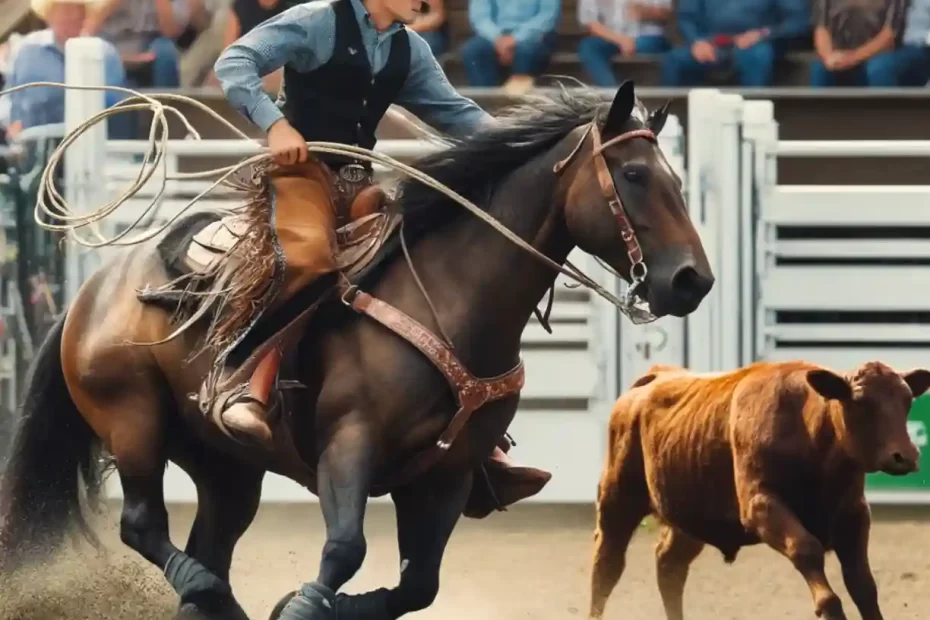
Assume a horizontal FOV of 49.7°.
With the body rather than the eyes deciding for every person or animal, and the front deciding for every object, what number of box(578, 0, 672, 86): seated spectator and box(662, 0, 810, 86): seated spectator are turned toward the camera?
2

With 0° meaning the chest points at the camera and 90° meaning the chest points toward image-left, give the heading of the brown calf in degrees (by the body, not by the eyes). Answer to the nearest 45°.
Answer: approximately 315°

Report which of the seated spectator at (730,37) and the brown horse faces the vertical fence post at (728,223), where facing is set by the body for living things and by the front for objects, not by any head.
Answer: the seated spectator

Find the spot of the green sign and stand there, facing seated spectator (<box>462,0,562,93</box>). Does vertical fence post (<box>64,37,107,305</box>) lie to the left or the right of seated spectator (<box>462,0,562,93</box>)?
left

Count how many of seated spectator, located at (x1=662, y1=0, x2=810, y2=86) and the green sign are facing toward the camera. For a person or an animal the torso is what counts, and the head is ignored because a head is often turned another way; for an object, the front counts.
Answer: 2

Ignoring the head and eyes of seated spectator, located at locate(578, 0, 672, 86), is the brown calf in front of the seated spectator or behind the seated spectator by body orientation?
in front

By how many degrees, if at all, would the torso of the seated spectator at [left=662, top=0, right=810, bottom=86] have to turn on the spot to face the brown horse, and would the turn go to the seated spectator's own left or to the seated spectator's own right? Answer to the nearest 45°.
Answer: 0° — they already face it

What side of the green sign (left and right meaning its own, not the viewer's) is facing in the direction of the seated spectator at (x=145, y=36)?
right

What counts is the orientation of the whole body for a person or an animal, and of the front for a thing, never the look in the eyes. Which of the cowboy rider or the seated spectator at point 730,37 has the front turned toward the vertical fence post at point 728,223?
the seated spectator

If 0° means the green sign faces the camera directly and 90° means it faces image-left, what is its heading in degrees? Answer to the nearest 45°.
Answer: approximately 0°

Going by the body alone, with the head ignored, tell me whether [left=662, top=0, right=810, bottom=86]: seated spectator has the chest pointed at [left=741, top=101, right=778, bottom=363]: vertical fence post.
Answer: yes

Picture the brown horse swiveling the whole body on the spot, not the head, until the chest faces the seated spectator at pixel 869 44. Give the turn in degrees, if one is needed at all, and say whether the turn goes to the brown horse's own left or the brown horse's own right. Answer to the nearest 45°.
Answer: approximately 90° to the brown horse's own left

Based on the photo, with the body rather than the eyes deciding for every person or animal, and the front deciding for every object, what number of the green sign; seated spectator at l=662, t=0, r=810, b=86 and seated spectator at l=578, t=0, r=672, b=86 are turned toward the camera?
3

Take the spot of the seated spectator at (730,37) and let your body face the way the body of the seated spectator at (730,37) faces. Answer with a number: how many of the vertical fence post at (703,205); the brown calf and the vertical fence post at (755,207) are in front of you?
3
